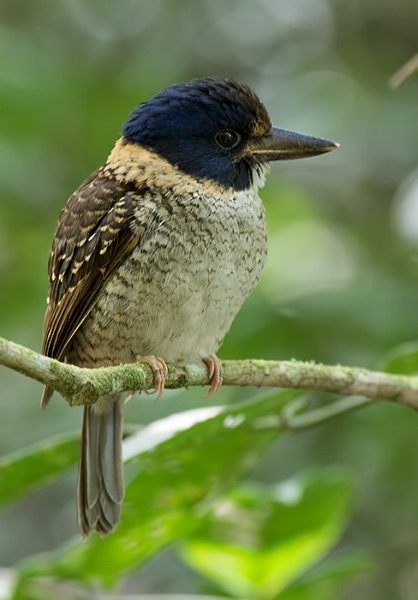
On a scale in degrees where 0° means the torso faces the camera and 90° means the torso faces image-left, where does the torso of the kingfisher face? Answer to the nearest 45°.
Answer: approximately 315°
